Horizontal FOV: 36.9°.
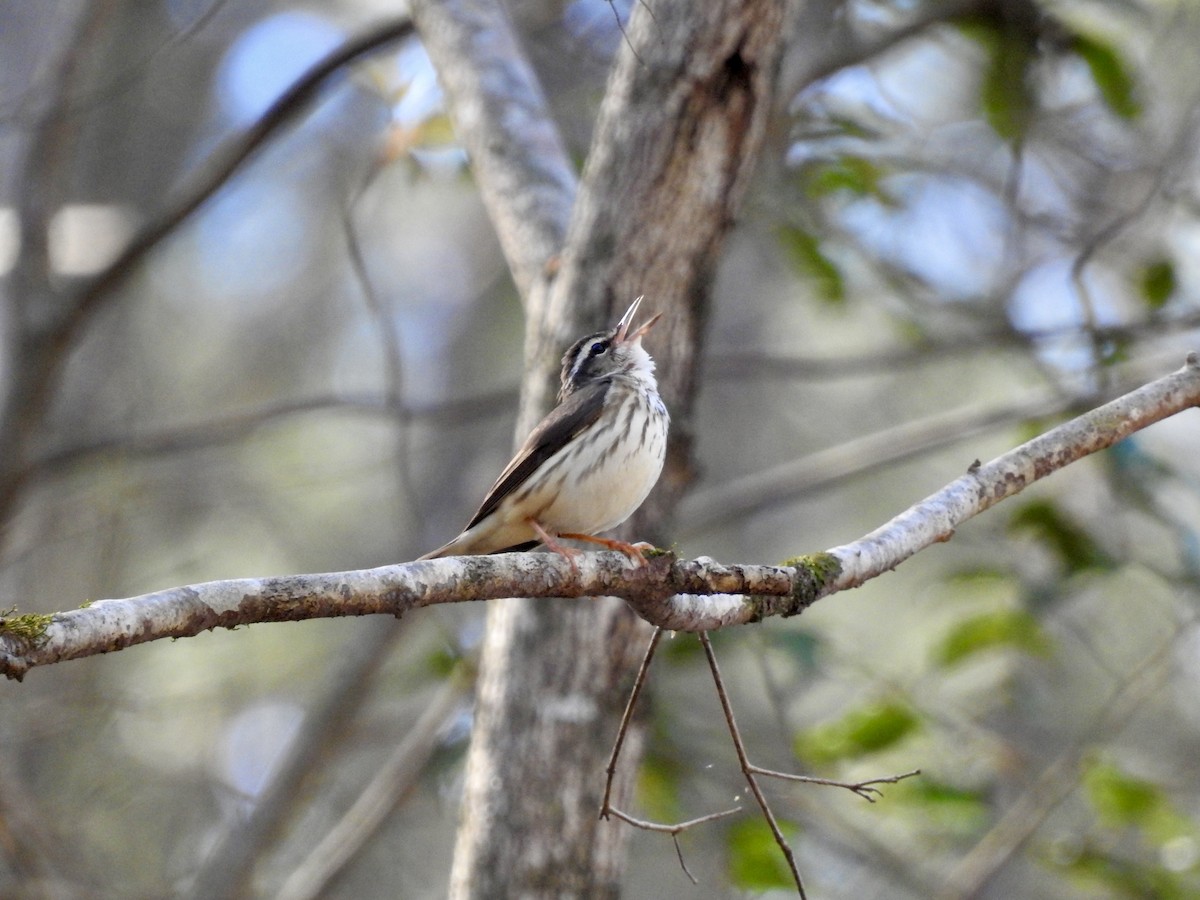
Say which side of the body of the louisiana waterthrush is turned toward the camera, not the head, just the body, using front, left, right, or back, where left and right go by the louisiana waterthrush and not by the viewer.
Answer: right

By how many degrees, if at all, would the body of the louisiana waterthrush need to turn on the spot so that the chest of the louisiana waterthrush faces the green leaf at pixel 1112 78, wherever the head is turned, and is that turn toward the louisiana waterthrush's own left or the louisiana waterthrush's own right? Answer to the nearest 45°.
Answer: approximately 45° to the louisiana waterthrush's own left

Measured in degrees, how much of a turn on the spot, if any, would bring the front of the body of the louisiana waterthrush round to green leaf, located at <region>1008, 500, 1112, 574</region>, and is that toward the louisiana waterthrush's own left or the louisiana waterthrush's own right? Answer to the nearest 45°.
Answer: approximately 45° to the louisiana waterthrush's own left

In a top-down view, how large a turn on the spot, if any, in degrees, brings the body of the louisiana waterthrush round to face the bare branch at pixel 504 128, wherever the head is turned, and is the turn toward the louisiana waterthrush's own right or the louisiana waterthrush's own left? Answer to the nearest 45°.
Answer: approximately 90° to the louisiana waterthrush's own left

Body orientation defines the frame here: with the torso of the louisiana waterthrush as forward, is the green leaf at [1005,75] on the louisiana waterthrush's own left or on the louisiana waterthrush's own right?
on the louisiana waterthrush's own left
